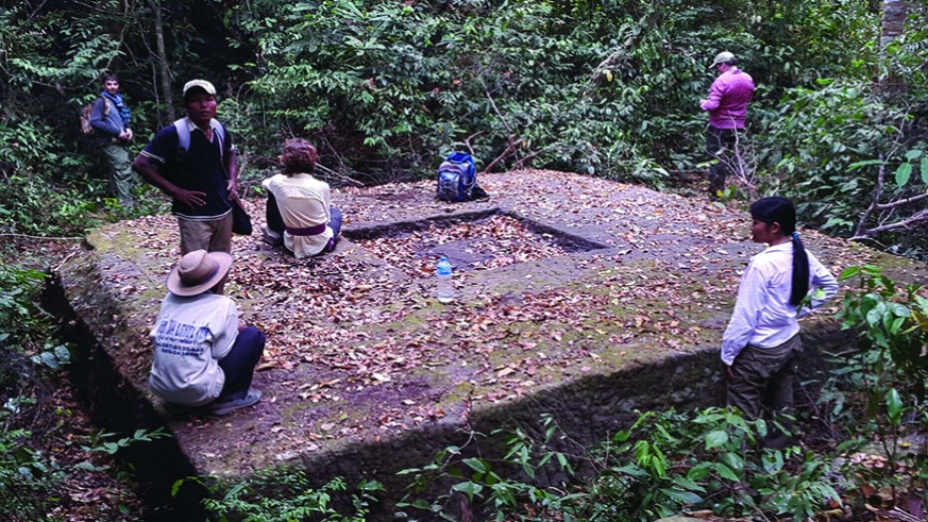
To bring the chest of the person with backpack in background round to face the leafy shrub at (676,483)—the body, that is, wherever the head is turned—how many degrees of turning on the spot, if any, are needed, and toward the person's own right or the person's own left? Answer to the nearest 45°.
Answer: approximately 45° to the person's own right

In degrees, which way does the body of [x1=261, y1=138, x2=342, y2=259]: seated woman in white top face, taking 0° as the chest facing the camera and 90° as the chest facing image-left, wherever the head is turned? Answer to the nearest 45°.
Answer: approximately 180°

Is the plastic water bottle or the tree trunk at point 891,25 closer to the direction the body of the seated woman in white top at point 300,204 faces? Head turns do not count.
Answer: the tree trunk

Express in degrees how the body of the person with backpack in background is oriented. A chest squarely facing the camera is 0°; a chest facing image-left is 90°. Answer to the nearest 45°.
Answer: approximately 315°

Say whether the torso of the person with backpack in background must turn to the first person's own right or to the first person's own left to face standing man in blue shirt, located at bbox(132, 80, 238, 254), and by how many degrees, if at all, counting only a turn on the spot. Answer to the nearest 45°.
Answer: approximately 45° to the first person's own right

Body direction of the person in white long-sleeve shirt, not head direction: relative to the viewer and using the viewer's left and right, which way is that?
facing away from the viewer and to the left of the viewer

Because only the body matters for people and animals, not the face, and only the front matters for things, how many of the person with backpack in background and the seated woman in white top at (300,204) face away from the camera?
1

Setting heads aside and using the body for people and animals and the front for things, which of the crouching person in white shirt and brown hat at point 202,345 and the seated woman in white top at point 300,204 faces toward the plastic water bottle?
the crouching person in white shirt and brown hat at point 202,345

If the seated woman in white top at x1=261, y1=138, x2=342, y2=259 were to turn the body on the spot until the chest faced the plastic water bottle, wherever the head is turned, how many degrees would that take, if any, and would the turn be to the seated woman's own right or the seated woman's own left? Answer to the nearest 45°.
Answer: approximately 135° to the seated woman's own right

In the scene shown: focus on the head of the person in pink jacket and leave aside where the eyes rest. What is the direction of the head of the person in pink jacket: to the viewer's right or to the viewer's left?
to the viewer's left

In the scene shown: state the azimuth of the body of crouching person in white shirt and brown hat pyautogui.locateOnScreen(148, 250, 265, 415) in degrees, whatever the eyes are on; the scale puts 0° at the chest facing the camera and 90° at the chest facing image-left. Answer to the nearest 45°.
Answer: approximately 225°
